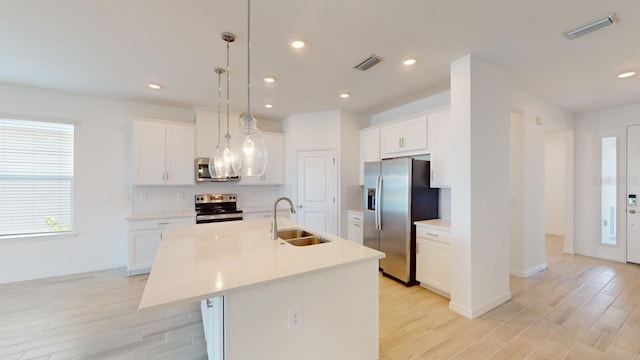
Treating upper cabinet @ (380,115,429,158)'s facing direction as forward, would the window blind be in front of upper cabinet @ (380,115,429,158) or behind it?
in front

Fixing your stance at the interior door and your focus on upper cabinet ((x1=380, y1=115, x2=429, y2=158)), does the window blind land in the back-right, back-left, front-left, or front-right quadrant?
back-right

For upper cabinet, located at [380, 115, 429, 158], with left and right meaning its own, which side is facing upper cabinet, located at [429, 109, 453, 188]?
left
